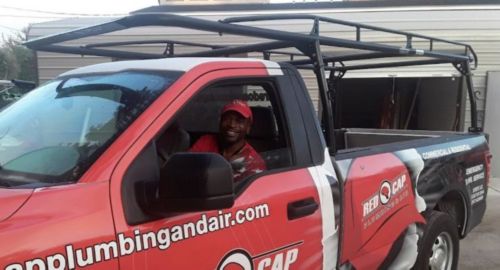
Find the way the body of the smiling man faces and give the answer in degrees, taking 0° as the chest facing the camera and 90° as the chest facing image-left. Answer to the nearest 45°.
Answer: approximately 0°

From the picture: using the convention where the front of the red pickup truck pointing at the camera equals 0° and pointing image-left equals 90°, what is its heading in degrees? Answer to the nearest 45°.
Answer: approximately 45°
